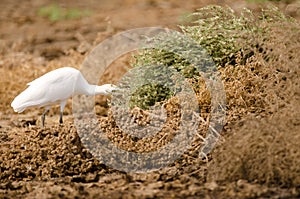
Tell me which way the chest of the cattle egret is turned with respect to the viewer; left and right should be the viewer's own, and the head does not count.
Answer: facing to the right of the viewer

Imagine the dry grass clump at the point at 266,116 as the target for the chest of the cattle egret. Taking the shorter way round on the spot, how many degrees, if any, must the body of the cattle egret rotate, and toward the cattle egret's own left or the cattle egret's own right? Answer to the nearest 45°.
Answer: approximately 45° to the cattle egret's own right

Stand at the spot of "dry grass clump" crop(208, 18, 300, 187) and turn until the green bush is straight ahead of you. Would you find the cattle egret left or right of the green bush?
left

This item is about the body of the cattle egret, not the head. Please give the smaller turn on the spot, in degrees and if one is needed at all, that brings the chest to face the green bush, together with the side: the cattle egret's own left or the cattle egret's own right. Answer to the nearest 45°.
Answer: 0° — it already faces it
